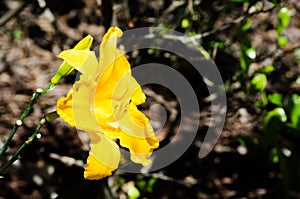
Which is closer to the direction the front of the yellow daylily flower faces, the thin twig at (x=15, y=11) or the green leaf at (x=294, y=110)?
the green leaf

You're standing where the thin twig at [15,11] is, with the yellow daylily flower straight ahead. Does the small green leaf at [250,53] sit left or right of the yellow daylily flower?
left

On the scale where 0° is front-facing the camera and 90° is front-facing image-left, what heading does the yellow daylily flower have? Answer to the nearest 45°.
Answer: approximately 315°

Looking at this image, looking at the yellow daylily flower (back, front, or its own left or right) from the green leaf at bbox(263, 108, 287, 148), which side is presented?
left

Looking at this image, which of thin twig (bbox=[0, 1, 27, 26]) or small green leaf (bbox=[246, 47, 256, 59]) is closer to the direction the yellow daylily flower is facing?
the small green leaf

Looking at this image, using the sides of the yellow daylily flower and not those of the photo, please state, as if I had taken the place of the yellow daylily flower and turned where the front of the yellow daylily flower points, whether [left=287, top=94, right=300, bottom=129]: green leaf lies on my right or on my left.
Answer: on my left
